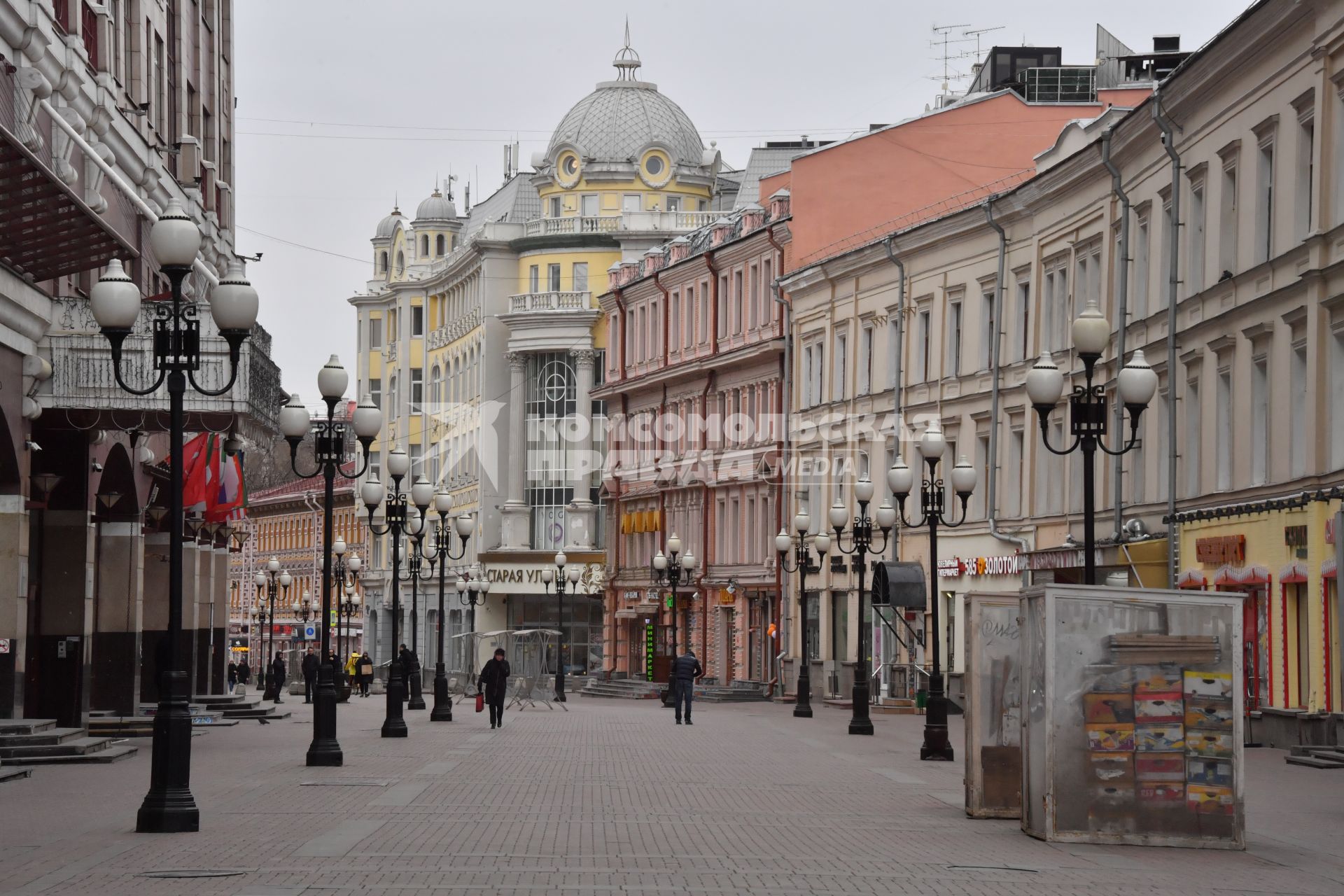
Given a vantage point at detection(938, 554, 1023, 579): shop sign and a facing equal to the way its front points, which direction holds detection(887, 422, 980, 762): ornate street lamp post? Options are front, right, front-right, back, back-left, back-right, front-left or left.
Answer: front-left

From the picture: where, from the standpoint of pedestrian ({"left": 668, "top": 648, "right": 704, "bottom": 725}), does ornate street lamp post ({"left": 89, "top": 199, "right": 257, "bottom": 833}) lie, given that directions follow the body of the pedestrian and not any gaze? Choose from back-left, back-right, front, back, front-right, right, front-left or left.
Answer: back

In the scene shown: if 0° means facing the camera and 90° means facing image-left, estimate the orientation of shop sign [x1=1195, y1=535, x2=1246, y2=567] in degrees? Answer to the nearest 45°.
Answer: approximately 45°

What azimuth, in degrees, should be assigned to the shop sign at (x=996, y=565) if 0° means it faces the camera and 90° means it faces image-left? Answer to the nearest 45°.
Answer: approximately 45°

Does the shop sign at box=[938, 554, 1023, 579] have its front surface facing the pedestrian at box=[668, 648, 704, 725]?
yes

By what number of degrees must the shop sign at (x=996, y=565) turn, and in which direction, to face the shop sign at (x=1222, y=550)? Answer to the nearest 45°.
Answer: approximately 45° to its left

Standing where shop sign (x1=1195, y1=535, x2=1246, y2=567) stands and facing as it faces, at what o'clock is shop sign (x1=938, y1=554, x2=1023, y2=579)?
shop sign (x1=938, y1=554, x2=1023, y2=579) is roughly at 4 o'clock from shop sign (x1=1195, y1=535, x2=1246, y2=567).

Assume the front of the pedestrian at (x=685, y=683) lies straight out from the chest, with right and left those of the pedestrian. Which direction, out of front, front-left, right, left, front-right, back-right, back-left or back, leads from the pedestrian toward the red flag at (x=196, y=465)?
back-left

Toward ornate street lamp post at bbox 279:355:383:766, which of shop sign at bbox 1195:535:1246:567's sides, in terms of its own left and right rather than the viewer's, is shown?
front

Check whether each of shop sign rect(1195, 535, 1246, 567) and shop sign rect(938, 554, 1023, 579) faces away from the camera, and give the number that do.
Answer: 0

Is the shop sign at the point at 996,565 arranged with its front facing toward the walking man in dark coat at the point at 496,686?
yes

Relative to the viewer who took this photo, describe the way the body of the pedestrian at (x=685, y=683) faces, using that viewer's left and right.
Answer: facing away from the viewer

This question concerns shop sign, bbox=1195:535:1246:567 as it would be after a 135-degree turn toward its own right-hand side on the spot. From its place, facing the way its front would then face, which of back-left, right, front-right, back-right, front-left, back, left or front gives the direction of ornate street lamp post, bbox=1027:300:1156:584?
back
